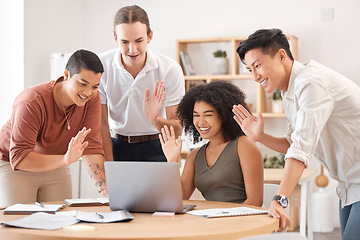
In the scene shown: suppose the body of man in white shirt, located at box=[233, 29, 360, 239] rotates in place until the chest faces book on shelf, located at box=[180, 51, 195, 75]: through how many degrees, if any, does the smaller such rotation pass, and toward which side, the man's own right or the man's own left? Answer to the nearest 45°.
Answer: approximately 90° to the man's own right

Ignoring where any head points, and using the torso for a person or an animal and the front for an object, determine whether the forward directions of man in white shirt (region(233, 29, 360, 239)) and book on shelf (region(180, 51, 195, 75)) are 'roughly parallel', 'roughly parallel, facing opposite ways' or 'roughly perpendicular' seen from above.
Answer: roughly perpendicular

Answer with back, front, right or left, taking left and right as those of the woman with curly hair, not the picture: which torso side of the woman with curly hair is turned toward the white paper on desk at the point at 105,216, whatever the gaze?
front

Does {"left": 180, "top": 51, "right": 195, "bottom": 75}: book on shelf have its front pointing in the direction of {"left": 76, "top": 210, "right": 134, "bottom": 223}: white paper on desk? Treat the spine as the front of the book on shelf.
yes

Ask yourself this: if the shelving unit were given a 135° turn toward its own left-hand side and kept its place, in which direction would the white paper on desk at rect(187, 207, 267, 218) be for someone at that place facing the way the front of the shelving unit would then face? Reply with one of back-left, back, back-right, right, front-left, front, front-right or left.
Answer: back-right

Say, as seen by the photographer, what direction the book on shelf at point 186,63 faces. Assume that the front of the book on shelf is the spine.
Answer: facing the viewer

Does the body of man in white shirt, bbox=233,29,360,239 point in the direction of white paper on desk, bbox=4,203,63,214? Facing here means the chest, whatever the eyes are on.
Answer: yes

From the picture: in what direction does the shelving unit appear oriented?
toward the camera

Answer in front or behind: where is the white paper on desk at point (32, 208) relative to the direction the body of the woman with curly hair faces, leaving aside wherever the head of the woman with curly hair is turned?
in front

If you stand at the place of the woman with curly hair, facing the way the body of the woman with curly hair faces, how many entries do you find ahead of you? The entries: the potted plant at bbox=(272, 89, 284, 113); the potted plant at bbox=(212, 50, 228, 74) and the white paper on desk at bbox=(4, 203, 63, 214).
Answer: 1

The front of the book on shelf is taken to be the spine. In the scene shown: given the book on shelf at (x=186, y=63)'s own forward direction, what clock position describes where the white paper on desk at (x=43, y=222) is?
The white paper on desk is roughly at 12 o'clock from the book on shelf.

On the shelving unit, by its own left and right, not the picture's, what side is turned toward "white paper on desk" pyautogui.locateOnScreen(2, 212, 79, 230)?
front
